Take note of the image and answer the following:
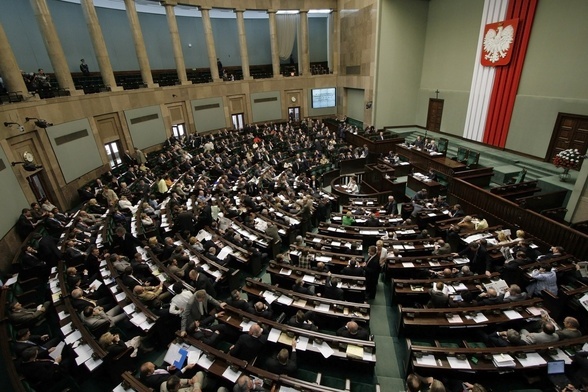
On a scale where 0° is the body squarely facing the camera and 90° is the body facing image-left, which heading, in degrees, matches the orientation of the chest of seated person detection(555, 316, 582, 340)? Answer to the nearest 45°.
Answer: approximately 180°

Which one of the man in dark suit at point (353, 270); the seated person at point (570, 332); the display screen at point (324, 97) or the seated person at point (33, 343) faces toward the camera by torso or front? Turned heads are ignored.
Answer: the display screen

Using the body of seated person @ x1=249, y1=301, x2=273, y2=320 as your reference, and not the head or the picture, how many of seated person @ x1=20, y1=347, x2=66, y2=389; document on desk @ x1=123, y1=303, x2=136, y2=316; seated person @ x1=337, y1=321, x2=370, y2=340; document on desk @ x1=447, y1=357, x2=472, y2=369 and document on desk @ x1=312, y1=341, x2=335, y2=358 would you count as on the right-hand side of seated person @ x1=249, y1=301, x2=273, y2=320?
3

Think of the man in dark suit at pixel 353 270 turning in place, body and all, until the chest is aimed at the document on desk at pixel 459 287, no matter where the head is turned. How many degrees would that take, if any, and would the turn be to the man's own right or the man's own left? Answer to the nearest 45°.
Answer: approximately 90° to the man's own right

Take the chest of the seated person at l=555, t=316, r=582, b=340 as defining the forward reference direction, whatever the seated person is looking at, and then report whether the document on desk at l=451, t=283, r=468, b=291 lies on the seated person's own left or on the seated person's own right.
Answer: on the seated person's own left

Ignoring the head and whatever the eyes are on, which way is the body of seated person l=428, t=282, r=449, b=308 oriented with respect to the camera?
away from the camera

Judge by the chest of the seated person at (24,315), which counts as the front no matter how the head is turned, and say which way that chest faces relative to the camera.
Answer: to the viewer's right

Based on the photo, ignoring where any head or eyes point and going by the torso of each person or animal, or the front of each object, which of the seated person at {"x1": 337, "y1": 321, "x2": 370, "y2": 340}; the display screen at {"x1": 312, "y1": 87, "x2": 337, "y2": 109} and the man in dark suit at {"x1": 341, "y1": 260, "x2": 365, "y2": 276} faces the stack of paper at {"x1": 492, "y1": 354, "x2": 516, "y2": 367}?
the display screen

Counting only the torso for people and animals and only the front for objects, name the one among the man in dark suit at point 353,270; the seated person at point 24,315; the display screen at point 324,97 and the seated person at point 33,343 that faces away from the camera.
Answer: the man in dark suit

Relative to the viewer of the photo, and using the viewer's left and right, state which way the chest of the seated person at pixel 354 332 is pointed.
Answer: facing away from the viewer

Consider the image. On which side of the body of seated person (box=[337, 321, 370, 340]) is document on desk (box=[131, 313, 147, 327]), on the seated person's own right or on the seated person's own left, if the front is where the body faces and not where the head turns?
on the seated person's own left

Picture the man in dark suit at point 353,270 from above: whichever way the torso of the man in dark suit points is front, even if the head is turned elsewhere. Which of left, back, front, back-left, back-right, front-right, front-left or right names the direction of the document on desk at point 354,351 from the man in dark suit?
back
